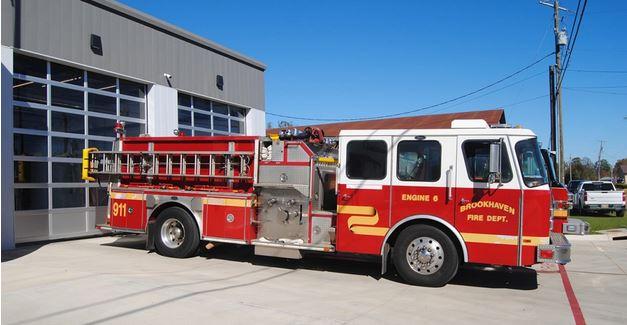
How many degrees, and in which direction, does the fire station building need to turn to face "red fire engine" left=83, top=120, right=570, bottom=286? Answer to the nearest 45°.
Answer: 0° — it already faces it

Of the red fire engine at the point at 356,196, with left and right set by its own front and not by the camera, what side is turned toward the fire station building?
back

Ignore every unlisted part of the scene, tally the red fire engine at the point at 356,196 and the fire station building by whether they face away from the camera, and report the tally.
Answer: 0

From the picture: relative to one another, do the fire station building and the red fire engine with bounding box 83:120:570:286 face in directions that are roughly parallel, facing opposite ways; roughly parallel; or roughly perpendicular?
roughly parallel

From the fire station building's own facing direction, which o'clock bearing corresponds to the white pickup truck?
The white pickup truck is roughly at 10 o'clock from the fire station building.

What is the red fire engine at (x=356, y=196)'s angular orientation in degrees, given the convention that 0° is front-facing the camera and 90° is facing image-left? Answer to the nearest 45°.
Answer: approximately 315°

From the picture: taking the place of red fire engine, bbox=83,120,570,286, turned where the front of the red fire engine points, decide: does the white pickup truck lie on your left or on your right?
on your left

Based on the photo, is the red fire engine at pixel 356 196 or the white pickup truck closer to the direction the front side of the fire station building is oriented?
the red fire engine

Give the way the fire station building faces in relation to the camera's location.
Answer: facing the viewer and to the right of the viewer
